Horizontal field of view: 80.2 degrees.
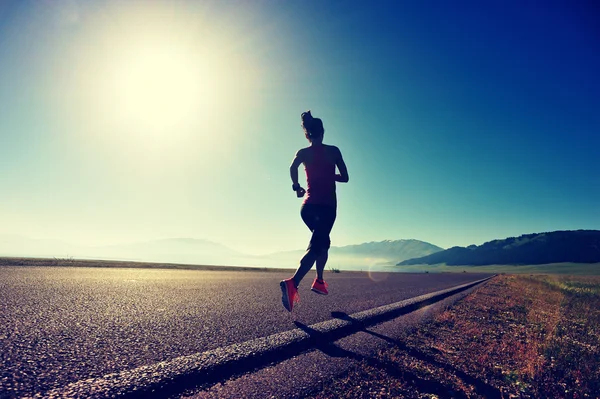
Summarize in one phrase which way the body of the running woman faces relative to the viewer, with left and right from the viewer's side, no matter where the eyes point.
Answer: facing away from the viewer and to the right of the viewer

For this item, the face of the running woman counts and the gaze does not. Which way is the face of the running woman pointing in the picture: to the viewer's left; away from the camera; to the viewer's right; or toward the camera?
away from the camera
